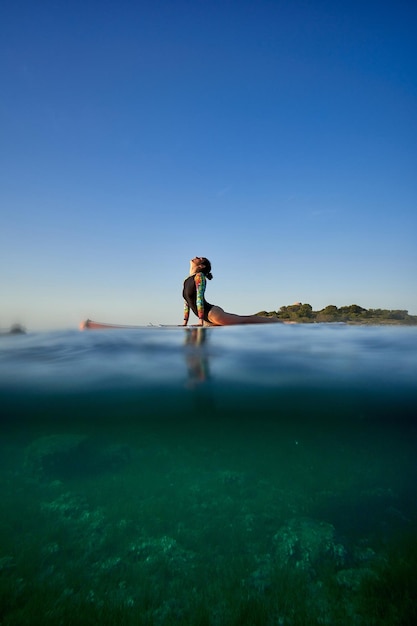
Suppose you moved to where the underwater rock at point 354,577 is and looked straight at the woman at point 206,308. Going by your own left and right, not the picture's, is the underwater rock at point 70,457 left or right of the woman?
left

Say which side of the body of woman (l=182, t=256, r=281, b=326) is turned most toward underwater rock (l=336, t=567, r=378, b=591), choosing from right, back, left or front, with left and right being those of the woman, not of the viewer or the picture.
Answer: left

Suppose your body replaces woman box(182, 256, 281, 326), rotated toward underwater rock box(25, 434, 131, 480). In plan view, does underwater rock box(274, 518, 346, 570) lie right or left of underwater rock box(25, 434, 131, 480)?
left

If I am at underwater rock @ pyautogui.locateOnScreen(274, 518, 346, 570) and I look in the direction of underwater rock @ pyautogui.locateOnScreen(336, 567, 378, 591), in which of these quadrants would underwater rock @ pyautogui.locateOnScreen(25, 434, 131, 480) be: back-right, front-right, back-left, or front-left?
back-right

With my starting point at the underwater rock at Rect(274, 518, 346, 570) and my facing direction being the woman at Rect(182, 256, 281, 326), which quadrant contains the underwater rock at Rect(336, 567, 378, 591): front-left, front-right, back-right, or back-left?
back-right

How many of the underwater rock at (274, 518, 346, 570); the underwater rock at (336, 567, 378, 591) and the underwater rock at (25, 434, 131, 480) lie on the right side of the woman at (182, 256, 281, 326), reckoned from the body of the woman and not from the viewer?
0

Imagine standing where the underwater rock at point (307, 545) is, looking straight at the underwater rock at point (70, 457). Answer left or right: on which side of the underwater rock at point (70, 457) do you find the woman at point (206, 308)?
right

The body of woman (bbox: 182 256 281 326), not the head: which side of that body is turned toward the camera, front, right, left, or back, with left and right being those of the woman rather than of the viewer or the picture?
left

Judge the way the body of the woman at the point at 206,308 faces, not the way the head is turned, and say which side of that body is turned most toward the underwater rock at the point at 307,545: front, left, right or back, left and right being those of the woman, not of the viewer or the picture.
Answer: left

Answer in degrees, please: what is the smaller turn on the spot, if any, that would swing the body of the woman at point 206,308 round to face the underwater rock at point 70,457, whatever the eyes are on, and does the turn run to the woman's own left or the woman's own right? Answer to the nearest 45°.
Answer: approximately 45° to the woman's own left
